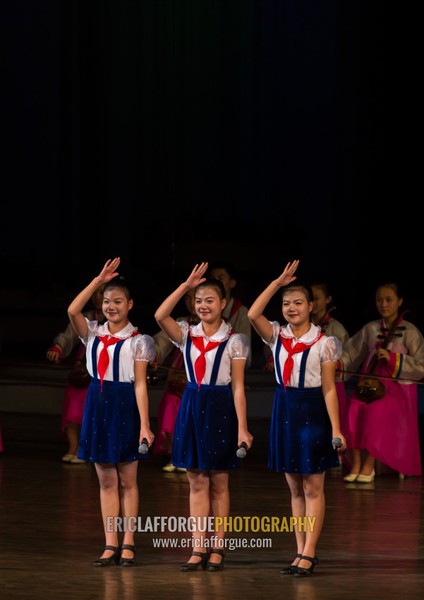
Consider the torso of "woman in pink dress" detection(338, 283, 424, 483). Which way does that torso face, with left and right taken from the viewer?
facing the viewer and to the left of the viewer

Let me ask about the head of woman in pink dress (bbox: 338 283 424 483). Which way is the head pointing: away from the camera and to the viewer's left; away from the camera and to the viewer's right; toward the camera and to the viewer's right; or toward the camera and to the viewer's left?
toward the camera and to the viewer's left
